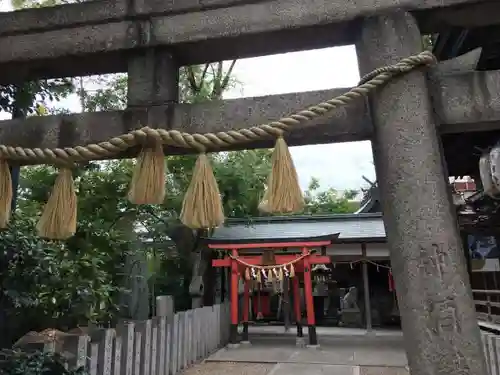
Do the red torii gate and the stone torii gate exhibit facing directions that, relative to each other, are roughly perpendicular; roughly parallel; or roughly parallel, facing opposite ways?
roughly parallel

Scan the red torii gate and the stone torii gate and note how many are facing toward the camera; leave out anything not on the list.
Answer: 2

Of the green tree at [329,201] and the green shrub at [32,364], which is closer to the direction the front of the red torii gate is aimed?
the green shrub

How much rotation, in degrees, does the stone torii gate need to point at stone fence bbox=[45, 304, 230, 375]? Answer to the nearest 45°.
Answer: approximately 135° to its right

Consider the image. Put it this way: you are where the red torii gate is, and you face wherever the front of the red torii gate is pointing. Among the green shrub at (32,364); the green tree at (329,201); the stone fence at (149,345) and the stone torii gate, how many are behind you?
1

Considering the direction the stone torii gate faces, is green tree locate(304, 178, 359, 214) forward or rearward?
rearward

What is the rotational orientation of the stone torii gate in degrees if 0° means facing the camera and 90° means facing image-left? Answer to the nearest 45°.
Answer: approximately 0°

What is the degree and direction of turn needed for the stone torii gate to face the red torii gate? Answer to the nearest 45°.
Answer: approximately 180°

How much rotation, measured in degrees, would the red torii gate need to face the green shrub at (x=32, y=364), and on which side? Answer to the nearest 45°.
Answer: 0° — it already faces it

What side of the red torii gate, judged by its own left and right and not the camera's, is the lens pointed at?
front

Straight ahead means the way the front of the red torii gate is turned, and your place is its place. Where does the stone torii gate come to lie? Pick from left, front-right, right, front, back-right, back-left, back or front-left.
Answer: front
